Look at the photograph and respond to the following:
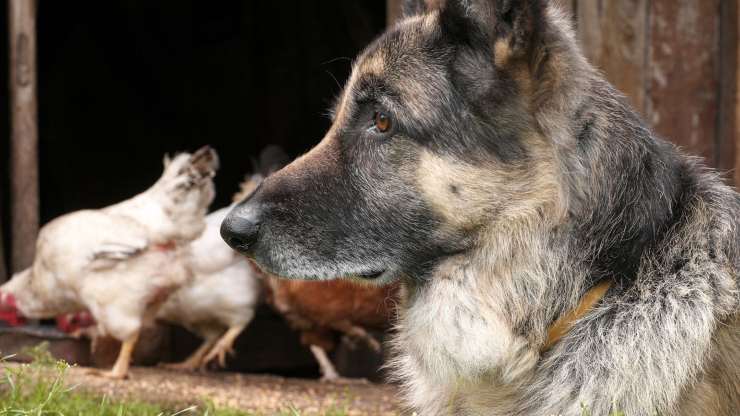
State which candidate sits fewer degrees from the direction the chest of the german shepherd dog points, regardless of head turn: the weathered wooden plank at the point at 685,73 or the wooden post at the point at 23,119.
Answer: the wooden post

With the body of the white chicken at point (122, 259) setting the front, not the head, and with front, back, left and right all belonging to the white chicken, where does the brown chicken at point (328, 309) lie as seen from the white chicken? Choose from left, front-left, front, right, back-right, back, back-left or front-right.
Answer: back

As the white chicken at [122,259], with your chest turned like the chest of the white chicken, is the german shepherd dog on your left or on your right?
on your left

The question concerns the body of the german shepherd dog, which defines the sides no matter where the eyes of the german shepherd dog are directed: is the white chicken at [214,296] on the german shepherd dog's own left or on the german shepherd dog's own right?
on the german shepherd dog's own right

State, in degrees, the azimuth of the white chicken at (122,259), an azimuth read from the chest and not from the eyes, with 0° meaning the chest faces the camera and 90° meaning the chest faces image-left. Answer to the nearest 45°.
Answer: approximately 90°

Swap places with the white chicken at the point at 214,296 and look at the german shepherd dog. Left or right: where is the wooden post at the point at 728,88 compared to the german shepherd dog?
left

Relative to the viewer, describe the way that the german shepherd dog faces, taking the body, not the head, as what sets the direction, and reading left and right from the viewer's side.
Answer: facing to the left of the viewer
